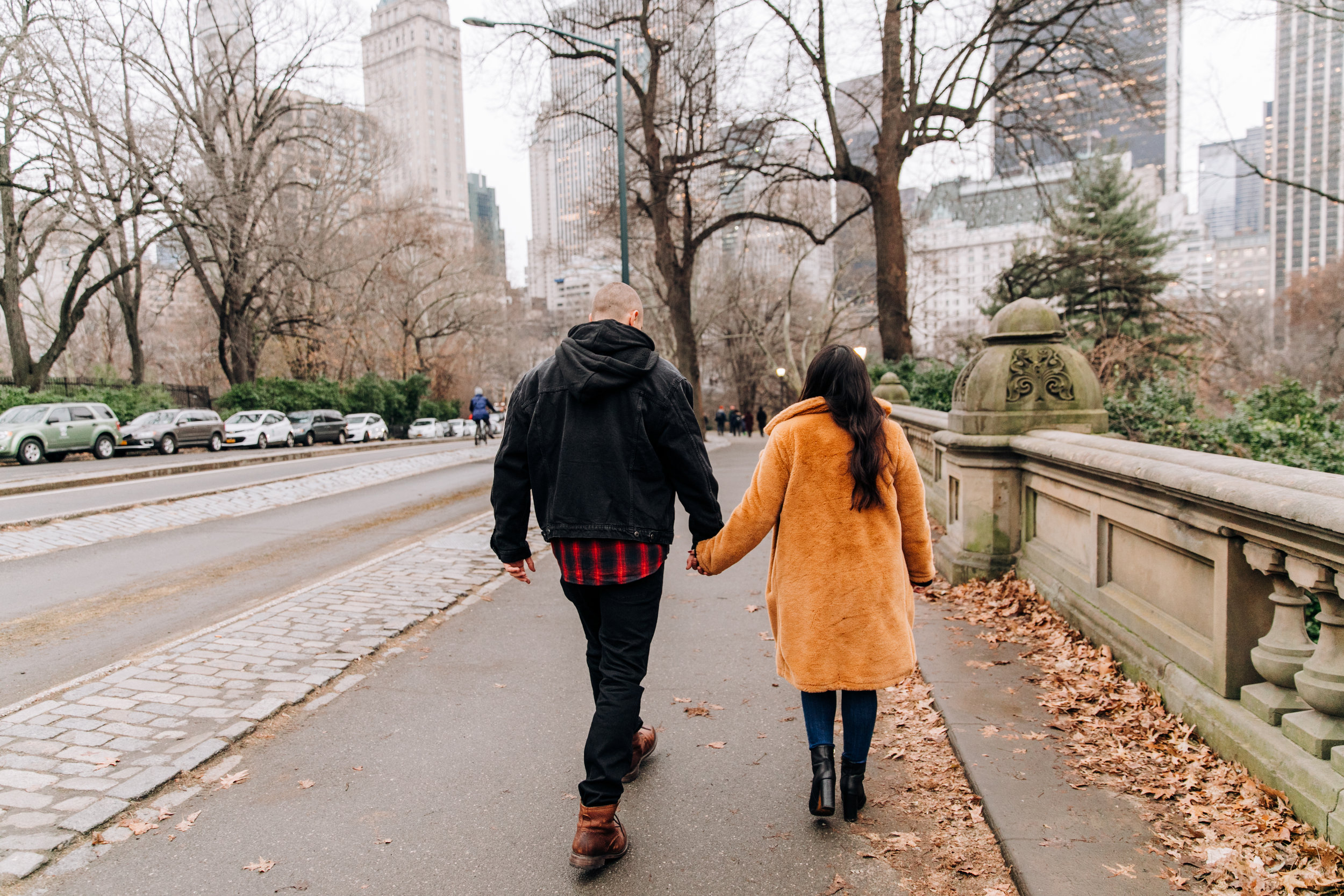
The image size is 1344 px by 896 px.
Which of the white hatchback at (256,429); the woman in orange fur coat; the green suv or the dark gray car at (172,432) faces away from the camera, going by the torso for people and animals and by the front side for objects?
the woman in orange fur coat

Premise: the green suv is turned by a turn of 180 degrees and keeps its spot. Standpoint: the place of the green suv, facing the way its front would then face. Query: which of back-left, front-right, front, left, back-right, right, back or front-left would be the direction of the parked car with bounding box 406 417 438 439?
front

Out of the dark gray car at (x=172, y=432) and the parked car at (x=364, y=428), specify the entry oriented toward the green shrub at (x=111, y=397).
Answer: the parked car

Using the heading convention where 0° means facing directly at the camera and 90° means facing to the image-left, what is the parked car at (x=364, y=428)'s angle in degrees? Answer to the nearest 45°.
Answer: approximately 45°

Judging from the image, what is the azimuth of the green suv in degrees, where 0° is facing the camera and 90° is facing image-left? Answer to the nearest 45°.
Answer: approximately 45°

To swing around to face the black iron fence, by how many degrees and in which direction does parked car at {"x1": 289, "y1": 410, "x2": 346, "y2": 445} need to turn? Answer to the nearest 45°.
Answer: approximately 45° to its right

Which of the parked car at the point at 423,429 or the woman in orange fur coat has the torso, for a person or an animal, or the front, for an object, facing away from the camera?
the woman in orange fur coat

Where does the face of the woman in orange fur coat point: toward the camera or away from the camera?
away from the camera

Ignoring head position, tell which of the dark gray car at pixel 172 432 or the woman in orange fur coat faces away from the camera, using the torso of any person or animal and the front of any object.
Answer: the woman in orange fur coat

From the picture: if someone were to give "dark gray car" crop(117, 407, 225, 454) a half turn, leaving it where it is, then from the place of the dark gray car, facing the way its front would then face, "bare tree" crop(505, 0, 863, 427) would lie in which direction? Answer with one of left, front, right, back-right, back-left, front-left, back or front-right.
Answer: right

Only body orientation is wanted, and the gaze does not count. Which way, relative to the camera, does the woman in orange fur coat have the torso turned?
away from the camera

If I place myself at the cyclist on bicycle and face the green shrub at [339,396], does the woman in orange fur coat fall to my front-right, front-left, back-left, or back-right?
back-left
